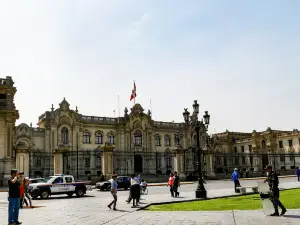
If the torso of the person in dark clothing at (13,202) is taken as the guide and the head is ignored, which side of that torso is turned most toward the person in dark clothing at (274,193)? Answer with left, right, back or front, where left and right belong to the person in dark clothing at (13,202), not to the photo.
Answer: front

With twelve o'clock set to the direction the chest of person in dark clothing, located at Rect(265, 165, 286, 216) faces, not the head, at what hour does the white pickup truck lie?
The white pickup truck is roughly at 1 o'clock from the person in dark clothing.

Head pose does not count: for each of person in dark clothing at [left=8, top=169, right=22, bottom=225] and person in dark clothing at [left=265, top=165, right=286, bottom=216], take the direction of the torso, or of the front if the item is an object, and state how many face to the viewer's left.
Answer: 1

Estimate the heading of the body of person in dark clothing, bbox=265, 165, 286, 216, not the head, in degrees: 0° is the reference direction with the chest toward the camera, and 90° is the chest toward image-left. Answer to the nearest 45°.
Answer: approximately 90°

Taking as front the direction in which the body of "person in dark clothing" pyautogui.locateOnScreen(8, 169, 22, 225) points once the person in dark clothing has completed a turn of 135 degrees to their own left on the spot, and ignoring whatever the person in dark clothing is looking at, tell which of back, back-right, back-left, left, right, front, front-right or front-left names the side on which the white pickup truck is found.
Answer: front-right

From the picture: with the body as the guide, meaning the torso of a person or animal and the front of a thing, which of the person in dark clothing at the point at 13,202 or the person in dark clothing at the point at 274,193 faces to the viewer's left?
the person in dark clothing at the point at 274,193
